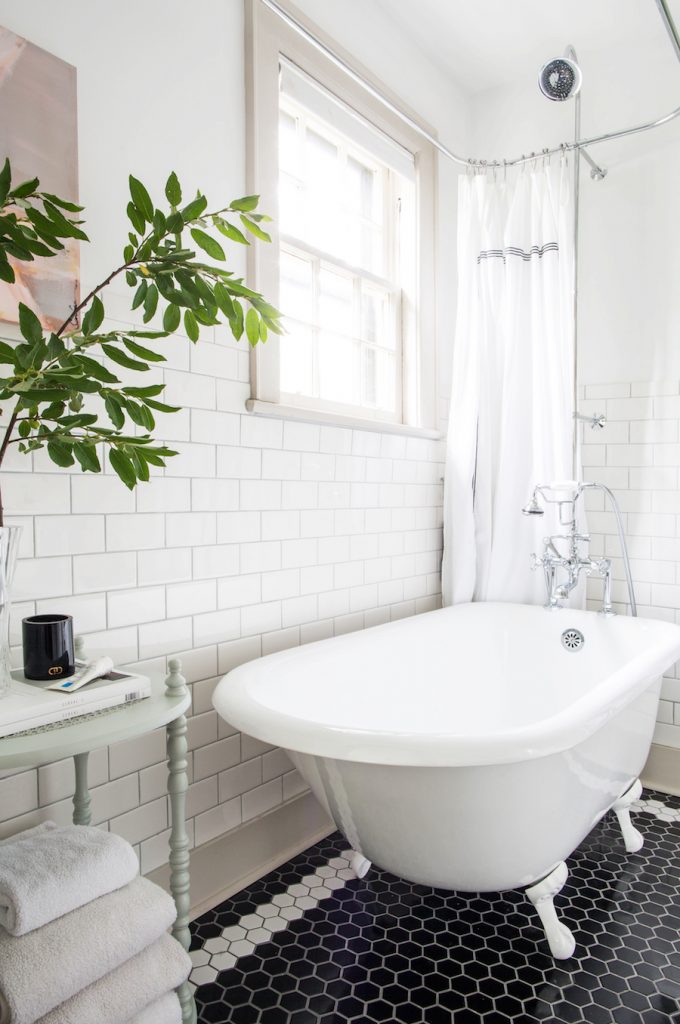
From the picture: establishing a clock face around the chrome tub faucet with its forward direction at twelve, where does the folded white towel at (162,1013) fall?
The folded white towel is roughly at 11 o'clock from the chrome tub faucet.

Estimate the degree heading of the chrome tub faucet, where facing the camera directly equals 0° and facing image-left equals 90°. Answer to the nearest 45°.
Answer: approximately 45°

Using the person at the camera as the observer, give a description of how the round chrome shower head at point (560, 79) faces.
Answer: facing the viewer and to the left of the viewer

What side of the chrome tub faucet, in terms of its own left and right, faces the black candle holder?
front

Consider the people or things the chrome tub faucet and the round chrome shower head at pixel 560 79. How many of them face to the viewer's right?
0

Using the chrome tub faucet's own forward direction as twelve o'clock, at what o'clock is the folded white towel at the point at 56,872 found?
The folded white towel is roughly at 11 o'clock from the chrome tub faucet.

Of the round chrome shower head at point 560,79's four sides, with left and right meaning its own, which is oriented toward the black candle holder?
front
